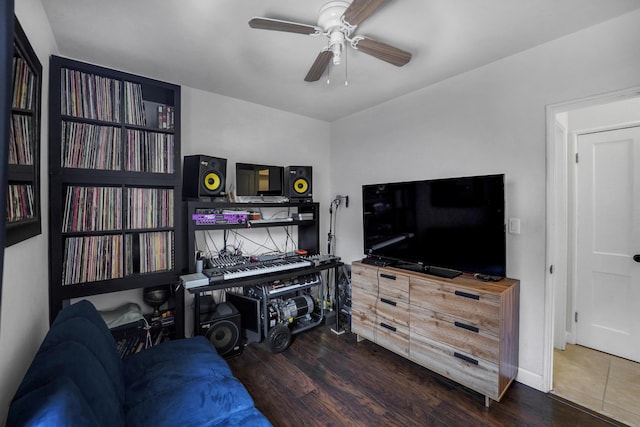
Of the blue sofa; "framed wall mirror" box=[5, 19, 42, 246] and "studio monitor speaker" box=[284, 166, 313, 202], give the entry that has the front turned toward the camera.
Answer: the studio monitor speaker

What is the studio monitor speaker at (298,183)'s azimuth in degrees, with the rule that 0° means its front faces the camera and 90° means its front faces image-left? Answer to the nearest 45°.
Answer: approximately 0°

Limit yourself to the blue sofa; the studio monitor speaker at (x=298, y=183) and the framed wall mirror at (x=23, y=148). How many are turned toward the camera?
1

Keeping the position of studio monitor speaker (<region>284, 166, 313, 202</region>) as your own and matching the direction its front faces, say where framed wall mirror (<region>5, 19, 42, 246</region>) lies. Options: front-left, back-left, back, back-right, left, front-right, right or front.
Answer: front-right

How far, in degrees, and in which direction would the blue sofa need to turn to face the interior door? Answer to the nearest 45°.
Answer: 0° — it already faces it

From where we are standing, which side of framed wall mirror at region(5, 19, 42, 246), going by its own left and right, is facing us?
right

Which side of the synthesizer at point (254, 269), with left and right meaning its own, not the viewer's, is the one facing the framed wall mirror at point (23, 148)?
right

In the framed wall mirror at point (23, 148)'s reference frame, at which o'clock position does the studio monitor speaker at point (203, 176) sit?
The studio monitor speaker is roughly at 11 o'clock from the framed wall mirror.

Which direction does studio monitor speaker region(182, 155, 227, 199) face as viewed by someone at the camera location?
facing the viewer and to the right of the viewer

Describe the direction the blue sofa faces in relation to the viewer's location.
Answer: facing to the right of the viewer

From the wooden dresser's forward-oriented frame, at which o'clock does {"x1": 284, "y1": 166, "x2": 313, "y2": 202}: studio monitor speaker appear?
The studio monitor speaker is roughly at 2 o'clock from the wooden dresser.

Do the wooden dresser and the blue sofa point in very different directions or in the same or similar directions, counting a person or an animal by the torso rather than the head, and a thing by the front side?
very different directions

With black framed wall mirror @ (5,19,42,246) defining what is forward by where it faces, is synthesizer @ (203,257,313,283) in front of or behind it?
in front
